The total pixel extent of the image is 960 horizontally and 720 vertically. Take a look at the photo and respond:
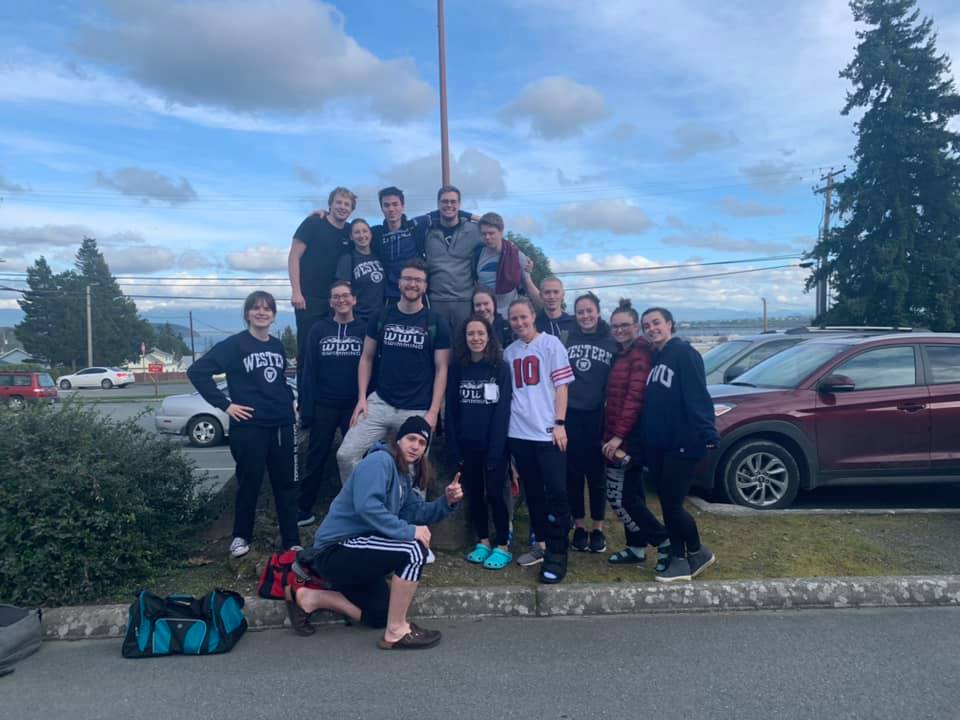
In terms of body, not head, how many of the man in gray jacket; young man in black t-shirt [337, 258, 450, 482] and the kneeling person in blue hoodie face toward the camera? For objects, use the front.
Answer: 2

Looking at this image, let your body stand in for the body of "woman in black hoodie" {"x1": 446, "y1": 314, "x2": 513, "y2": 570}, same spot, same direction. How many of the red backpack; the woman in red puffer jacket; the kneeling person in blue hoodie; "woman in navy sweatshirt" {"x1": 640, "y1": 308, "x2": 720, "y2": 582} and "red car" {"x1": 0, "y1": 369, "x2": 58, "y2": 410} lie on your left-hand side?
2

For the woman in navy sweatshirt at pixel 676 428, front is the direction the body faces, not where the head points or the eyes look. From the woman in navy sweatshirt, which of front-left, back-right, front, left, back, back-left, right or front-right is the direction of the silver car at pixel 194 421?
right

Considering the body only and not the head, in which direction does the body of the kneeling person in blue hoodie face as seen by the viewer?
to the viewer's right

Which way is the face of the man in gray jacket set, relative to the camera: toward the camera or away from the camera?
toward the camera

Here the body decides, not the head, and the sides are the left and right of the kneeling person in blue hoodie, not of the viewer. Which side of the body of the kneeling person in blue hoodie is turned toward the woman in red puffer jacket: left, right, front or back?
front

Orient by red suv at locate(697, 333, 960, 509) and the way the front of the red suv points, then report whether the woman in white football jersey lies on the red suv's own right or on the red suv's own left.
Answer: on the red suv's own left

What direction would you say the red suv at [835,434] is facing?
to the viewer's left

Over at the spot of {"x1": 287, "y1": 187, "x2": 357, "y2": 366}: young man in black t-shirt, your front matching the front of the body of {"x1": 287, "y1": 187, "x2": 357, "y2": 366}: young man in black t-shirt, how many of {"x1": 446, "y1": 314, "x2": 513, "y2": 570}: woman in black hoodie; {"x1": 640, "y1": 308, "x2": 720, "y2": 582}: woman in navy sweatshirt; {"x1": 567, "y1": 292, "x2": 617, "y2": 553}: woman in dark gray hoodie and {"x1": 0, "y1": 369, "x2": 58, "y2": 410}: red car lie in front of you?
3

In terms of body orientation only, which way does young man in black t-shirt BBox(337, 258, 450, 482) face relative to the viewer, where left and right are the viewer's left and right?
facing the viewer

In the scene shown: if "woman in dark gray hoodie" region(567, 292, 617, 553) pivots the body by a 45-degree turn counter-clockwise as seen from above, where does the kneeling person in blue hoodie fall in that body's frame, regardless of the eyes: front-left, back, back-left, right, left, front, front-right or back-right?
right

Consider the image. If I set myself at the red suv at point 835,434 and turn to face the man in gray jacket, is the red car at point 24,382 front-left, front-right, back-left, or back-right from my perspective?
front-right

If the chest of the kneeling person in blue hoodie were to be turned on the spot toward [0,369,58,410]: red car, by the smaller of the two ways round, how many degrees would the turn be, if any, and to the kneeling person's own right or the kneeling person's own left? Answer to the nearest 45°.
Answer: approximately 135° to the kneeling person's own left

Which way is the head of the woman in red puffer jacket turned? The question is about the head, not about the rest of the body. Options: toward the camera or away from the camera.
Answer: toward the camera

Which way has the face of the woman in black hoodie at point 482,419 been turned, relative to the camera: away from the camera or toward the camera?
toward the camera

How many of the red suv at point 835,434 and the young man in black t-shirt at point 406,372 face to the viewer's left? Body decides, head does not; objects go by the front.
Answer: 1

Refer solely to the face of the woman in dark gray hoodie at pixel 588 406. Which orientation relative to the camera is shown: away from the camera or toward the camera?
toward the camera

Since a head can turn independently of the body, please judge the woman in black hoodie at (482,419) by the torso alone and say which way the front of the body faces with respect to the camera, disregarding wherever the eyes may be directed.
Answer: toward the camera

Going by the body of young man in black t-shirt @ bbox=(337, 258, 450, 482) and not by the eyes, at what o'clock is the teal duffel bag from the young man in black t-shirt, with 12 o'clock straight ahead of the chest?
The teal duffel bag is roughly at 2 o'clock from the young man in black t-shirt.
